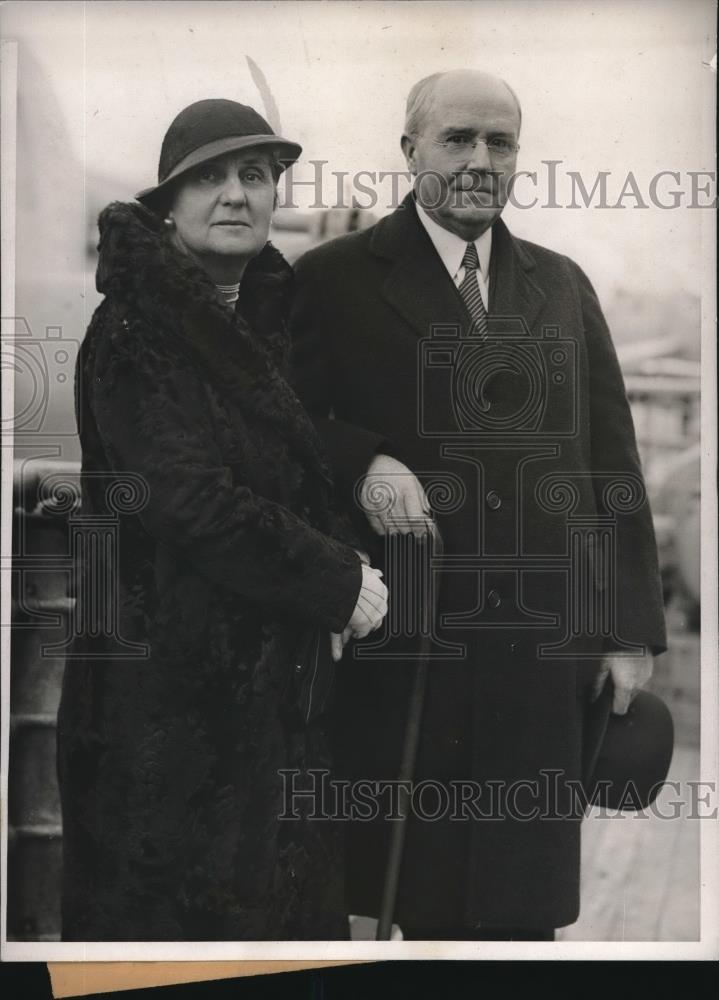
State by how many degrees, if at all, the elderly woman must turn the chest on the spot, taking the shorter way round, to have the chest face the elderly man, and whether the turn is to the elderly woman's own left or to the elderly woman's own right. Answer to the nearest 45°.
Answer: approximately 45° to the elderly woman's own left

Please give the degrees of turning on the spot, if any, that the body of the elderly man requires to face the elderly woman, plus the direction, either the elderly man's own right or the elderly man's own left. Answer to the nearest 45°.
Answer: approximately 90° to the elderly man's own right

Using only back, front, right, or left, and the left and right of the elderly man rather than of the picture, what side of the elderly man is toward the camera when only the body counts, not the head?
front

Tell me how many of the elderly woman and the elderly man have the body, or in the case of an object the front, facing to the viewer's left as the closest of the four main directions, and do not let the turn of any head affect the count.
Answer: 0

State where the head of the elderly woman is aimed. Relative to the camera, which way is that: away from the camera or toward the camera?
toward the camera

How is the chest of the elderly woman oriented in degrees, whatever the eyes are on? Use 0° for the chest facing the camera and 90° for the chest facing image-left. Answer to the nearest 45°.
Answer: approximately 315°
